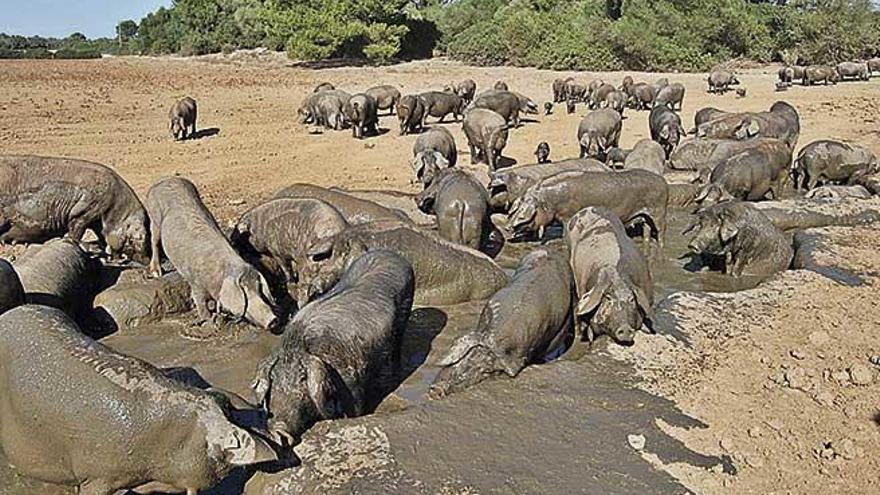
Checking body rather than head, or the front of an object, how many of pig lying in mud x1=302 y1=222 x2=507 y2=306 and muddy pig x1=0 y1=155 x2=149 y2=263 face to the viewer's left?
1

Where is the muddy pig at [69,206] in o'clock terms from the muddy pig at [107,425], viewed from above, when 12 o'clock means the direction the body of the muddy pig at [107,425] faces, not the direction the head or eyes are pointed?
the muddy pig at [69,206] is roughly at 9 o'clock from the muddy pig at [107,425].

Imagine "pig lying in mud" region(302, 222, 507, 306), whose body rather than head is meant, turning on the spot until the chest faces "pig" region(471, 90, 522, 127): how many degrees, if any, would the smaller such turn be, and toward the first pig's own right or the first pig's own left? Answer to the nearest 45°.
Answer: approximately 90° to the first pig's own right

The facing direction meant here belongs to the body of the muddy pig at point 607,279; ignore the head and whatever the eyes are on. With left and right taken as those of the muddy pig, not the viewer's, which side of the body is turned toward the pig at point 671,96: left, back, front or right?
back

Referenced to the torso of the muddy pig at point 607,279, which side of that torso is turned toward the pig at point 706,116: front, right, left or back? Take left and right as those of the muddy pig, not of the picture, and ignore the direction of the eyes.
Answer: back

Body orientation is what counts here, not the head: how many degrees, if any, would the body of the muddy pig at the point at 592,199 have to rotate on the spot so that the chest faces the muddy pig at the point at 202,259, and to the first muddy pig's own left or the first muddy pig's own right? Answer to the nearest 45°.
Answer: approximately 45° to the first muddy pig's own left

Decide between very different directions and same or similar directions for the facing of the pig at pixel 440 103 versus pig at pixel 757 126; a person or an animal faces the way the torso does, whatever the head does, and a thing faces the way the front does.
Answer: very different directions

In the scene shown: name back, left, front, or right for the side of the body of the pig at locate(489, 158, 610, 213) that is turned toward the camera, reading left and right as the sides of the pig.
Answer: left

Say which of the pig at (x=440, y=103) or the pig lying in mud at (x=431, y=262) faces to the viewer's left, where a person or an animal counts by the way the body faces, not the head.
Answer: the pig lying in mud

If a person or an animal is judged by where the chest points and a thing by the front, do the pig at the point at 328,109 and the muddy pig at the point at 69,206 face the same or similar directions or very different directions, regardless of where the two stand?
very different directions

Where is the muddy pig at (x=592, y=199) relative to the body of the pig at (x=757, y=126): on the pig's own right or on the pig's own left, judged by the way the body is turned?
on the pig's own left
